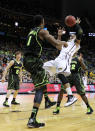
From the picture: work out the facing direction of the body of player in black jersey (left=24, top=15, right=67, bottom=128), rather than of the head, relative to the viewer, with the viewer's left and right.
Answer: facing away from the viewer and to the right of the viewer

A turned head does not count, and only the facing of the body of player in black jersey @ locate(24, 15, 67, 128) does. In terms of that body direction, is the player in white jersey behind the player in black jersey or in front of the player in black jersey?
in front

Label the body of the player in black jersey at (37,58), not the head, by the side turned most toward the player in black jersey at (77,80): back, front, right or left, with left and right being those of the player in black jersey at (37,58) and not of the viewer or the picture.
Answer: front
